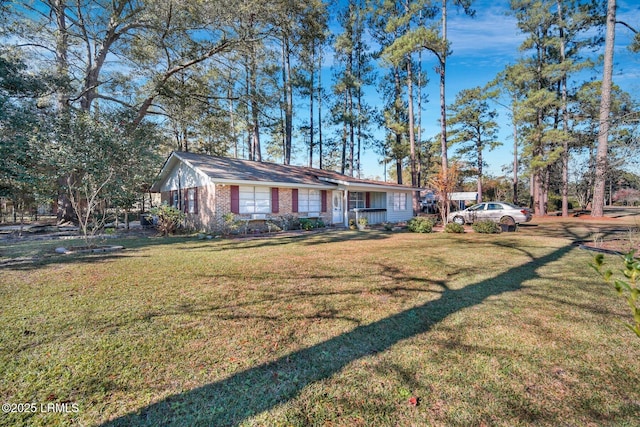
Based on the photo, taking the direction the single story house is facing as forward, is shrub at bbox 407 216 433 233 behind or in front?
in front

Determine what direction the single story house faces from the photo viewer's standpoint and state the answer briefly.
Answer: facing the viewer and to the right of the viewer

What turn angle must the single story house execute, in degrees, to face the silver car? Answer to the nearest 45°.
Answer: approximately 45° to its left

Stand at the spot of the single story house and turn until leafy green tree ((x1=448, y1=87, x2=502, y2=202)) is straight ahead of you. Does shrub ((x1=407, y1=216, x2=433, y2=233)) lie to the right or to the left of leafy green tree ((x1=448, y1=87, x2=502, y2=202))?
right

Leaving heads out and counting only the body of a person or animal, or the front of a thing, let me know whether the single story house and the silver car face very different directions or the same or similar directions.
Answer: very different directions

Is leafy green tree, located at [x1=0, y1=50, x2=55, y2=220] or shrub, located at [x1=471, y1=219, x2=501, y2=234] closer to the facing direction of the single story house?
the shrub

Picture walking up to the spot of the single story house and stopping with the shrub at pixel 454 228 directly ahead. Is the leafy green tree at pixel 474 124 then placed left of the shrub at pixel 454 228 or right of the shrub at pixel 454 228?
left
